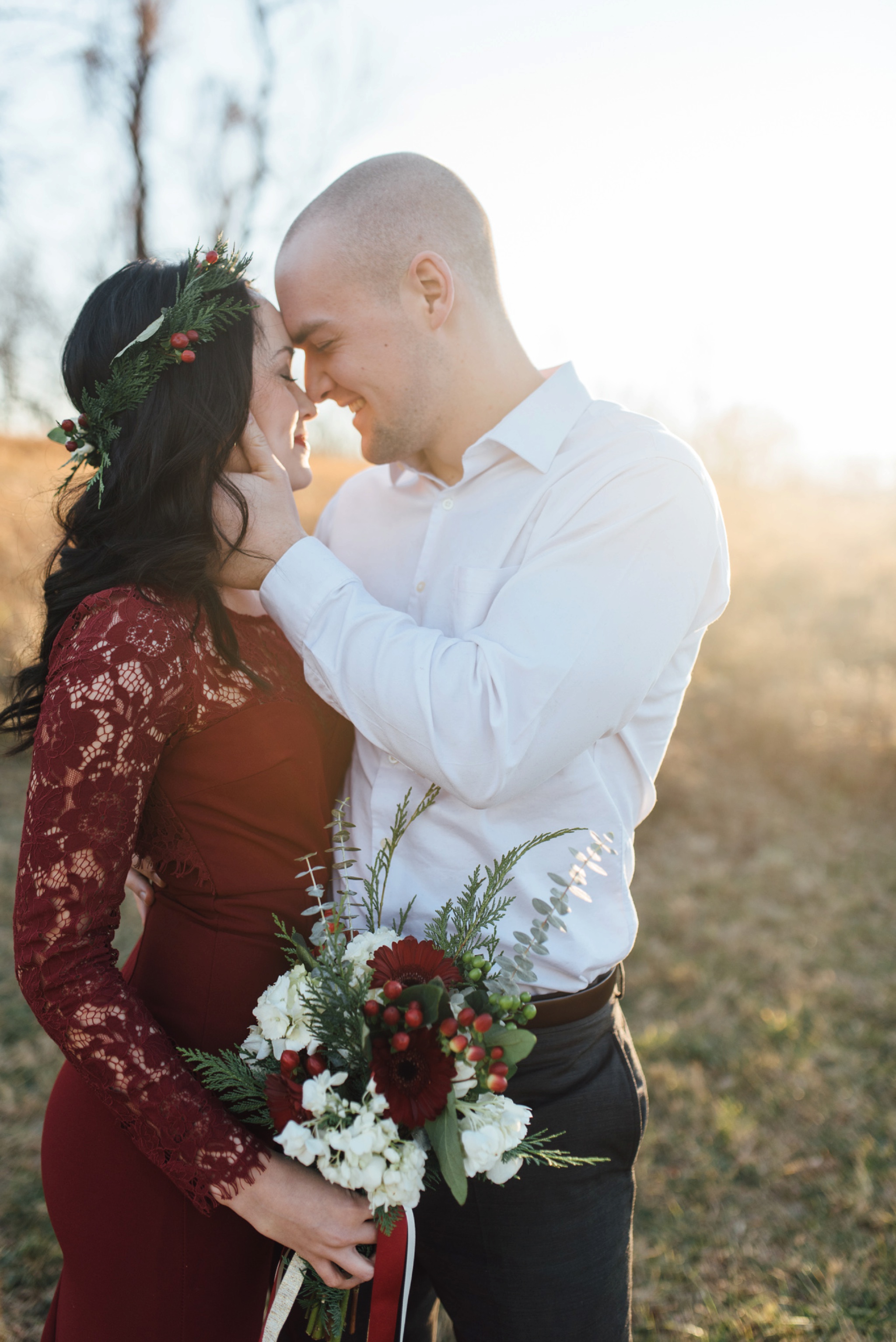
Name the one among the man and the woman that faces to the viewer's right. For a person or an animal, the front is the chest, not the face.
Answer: the woman

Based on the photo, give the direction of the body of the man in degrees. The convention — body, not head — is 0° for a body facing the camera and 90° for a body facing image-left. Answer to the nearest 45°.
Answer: approximately 45°

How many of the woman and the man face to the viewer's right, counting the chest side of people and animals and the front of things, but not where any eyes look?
1

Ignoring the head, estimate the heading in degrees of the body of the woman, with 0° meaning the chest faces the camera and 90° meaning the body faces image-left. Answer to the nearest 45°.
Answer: approximately 270°
